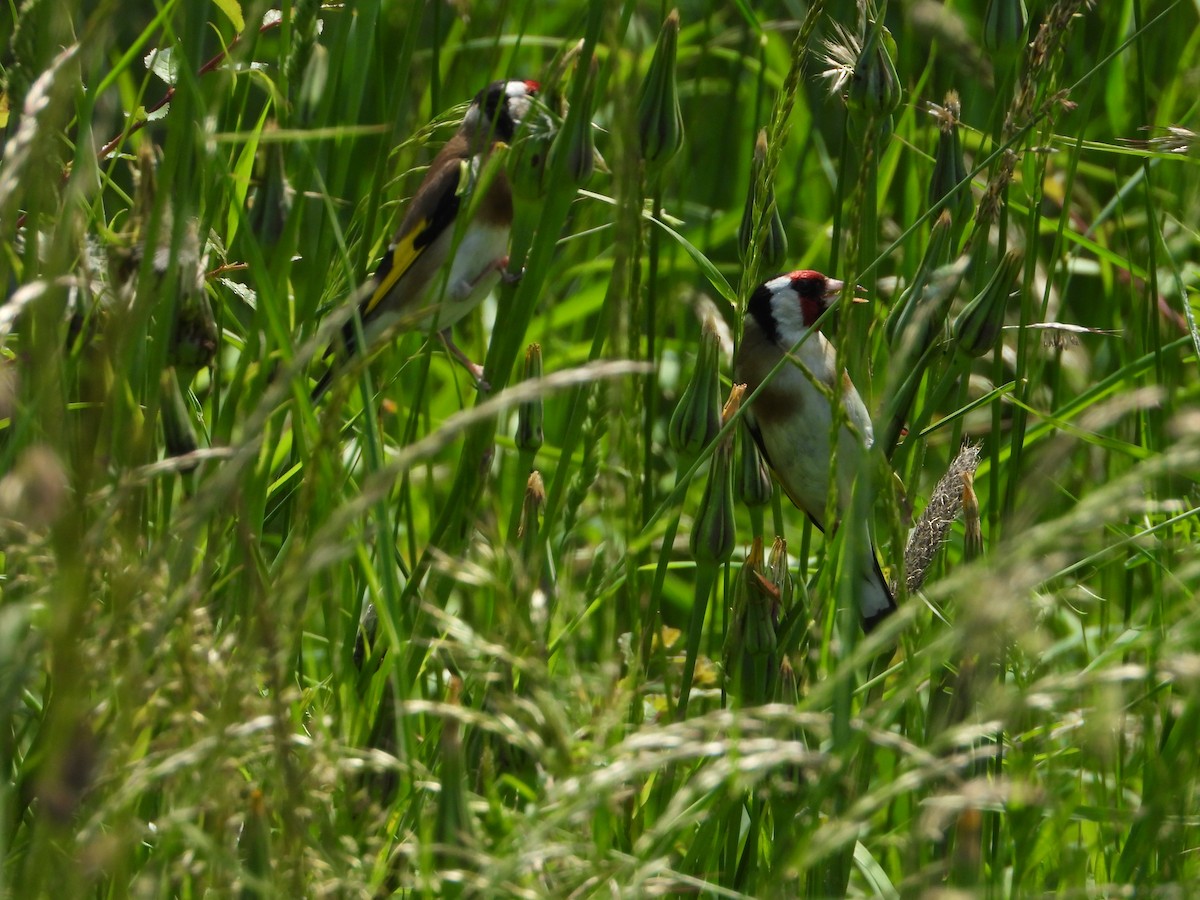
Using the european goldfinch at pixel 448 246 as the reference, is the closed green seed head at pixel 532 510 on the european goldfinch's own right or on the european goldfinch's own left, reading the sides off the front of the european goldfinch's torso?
on the european goldfinch's own right

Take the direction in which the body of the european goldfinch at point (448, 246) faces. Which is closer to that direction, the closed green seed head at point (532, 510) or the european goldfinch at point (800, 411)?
the european goldfinch

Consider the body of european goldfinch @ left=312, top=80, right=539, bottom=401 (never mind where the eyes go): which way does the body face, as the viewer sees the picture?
to the viewer's right
